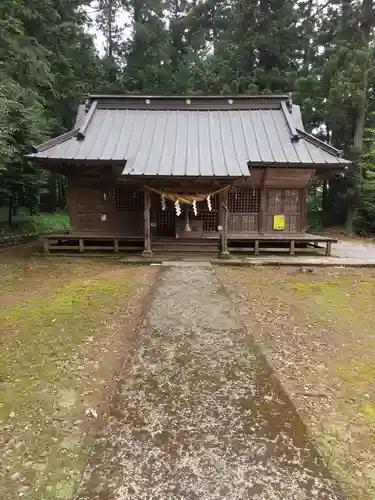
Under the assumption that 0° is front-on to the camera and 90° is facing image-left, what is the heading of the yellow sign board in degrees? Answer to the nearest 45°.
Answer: approximately 0°
